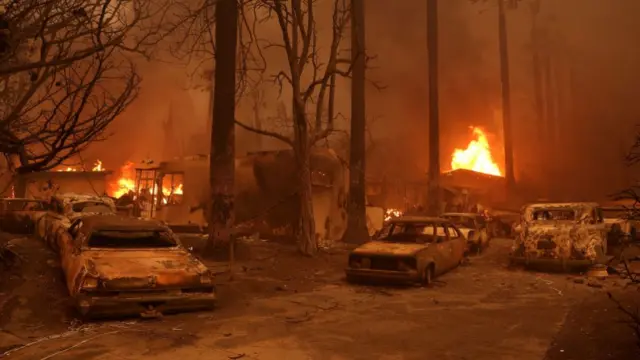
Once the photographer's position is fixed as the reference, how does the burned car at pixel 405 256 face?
facing the viewer and to the left of the viewer

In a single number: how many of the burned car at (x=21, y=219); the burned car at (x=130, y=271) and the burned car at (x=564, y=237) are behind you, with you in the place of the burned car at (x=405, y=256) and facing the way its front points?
1

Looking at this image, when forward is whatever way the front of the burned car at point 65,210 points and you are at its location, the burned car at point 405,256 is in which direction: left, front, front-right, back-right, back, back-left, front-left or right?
left

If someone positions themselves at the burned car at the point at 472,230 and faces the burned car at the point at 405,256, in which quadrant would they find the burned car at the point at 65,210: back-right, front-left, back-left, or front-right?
front-right

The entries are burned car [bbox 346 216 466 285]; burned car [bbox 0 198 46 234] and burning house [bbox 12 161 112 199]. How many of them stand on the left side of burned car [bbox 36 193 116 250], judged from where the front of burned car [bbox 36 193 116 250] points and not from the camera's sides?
1

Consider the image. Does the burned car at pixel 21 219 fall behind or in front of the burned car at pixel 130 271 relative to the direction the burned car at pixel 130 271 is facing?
in front

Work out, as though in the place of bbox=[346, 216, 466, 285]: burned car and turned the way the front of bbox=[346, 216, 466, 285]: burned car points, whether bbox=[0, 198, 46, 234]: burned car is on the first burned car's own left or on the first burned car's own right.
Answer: on the first burned car's own right

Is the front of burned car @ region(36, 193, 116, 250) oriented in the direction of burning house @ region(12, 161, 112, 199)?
no

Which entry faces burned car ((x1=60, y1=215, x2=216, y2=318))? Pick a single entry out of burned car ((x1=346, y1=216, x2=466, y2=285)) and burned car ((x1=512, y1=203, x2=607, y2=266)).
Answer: burned car ((x1=346, y1=216, x2=466, y2=285))

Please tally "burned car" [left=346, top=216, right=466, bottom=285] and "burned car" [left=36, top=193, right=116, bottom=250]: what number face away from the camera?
0

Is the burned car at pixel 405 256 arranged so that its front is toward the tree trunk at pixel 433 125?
no
